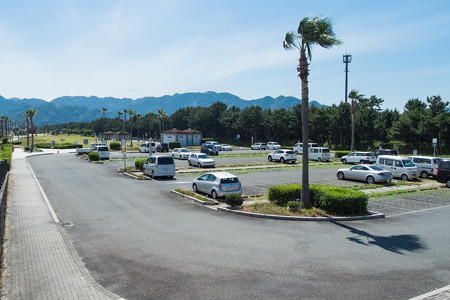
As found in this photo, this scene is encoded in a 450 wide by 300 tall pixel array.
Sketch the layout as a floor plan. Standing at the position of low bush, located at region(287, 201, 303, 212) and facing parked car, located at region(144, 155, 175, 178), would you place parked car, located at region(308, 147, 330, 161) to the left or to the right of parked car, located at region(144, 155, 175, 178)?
right

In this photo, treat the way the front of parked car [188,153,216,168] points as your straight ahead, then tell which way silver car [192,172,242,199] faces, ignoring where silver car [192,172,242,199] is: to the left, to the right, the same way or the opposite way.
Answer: the opposite way

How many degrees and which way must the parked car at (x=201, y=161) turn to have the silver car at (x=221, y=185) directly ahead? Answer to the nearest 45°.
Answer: approximately 45° to its right

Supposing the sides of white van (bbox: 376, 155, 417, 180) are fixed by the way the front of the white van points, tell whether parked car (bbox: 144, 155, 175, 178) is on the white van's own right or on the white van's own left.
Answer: on the white van's own right

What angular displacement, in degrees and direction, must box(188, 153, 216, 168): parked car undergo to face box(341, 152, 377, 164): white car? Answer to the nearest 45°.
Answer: approximately 45° to its left
